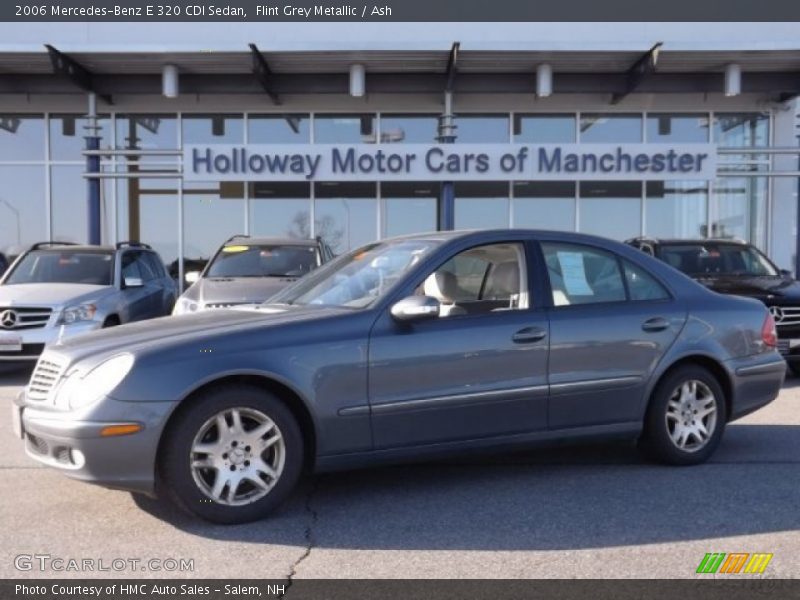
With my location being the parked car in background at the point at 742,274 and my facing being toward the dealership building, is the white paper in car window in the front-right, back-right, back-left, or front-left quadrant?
back-left

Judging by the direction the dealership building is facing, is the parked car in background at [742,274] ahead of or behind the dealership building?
ahead

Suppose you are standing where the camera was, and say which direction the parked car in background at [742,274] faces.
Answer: facing the viewer and to the right of the viewer

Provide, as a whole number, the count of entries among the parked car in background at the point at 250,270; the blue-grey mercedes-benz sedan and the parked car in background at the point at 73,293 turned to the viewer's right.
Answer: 0

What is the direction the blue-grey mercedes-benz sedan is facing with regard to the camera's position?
facing the viewer and to the left of the viewer

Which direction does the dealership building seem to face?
toward the camera

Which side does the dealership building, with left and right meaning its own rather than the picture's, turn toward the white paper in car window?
front

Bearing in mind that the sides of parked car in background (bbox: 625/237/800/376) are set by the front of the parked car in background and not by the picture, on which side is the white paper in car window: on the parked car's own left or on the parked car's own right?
on the parked car's own right

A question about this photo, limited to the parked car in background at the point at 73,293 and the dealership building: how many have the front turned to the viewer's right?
0
